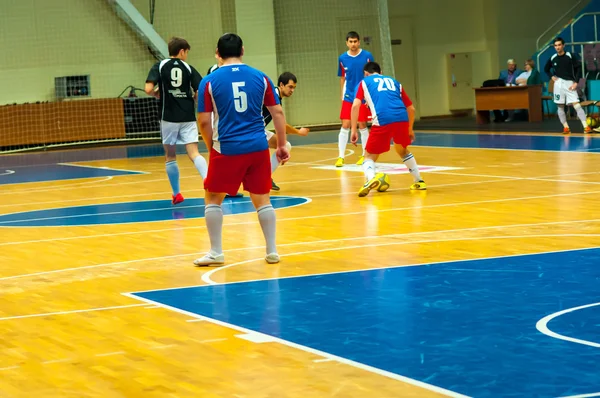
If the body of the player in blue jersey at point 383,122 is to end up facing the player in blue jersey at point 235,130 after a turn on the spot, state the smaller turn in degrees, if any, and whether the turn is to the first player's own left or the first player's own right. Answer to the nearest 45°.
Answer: approximately 135° to the first player's own left

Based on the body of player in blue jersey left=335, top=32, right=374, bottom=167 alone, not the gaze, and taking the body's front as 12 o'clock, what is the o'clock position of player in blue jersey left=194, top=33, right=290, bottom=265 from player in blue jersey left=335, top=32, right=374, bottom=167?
player in blue jersey left=194, top=33, right=290, bottom=265 is roughly at 12 o'clock from player in blue jersey left=335, top=32, right=374, bottom=167.

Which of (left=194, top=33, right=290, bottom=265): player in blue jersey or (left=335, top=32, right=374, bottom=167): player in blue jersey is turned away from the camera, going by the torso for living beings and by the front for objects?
(left=194, top=33, right=290, bottom=265): player in blue jersey

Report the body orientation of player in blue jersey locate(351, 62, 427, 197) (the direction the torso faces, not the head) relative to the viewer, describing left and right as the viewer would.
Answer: facing away from the viewer and to the left of the viewer

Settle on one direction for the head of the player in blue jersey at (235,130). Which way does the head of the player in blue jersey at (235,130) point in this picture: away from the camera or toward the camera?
away from the camera

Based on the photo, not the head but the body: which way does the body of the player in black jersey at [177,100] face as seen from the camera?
away from the camera

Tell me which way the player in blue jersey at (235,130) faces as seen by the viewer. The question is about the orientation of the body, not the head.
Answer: away from the camera

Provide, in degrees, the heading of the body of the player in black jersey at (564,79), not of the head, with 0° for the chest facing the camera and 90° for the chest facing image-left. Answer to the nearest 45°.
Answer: approximately 0°

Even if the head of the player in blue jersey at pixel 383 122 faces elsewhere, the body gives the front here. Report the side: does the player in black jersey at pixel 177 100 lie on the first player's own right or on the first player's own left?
on the first player's own left

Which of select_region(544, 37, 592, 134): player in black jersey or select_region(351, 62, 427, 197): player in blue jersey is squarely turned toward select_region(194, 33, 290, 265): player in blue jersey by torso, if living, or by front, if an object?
the player in black jersey

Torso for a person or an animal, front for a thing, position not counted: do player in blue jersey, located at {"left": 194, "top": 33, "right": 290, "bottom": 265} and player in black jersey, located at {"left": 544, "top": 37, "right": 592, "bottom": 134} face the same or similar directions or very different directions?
very different directions

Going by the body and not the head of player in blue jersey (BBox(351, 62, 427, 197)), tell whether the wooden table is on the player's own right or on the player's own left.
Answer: on the player's own right

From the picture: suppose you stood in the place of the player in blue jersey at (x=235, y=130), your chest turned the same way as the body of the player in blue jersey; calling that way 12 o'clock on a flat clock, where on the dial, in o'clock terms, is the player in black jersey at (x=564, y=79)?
The player in black jersey is roughly at 1 o'clock from the player in blue jersey.

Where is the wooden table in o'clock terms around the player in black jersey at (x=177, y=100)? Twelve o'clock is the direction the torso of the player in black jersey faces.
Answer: The wooden table is roughly at 1 o'clock from the player in black jersey.

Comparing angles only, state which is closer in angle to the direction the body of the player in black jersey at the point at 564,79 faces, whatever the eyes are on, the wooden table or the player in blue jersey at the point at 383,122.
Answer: the player in blue jersey
